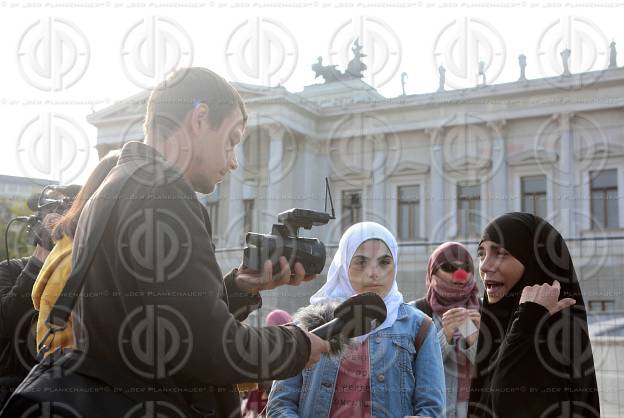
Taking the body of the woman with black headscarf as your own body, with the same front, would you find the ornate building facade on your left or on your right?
on your right

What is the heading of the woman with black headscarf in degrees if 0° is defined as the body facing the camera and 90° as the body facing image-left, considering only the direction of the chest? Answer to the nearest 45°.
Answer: approximately 45°

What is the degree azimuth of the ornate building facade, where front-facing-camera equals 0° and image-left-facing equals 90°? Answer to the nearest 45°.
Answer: approximately 45°

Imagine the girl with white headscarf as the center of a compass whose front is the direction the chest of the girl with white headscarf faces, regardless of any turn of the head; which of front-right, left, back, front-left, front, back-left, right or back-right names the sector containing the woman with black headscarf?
left

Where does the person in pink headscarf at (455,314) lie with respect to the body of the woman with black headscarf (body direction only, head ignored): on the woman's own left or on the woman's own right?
on the woman's own right

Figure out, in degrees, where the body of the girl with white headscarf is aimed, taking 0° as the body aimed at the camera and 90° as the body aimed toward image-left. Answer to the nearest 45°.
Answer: approximately 0°

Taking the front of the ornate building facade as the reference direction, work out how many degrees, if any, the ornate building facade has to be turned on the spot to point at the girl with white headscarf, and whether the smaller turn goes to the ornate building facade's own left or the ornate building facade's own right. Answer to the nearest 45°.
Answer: approximately 45° to the ornate building facade's own left
